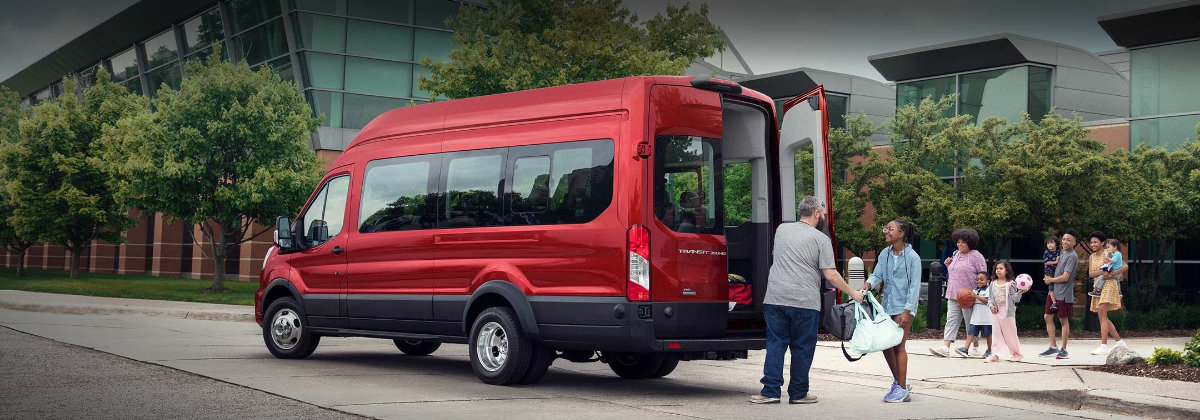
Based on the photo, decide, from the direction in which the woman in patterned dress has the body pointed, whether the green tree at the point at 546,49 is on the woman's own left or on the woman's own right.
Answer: on the woman's own right

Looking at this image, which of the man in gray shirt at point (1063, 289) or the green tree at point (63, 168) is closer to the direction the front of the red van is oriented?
the green tree

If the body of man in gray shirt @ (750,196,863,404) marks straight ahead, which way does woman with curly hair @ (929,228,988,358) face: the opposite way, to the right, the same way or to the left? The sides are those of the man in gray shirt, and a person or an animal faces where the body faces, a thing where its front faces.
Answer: the opposite way

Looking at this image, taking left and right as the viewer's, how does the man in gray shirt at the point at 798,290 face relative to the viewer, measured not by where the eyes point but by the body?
facing away from the viewer and to the right of the viewer

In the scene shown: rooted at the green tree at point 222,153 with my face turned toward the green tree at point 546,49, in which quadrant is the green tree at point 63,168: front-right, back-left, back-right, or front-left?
back-left

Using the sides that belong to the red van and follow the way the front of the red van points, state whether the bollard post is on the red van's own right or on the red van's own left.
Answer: on the red van's own right
